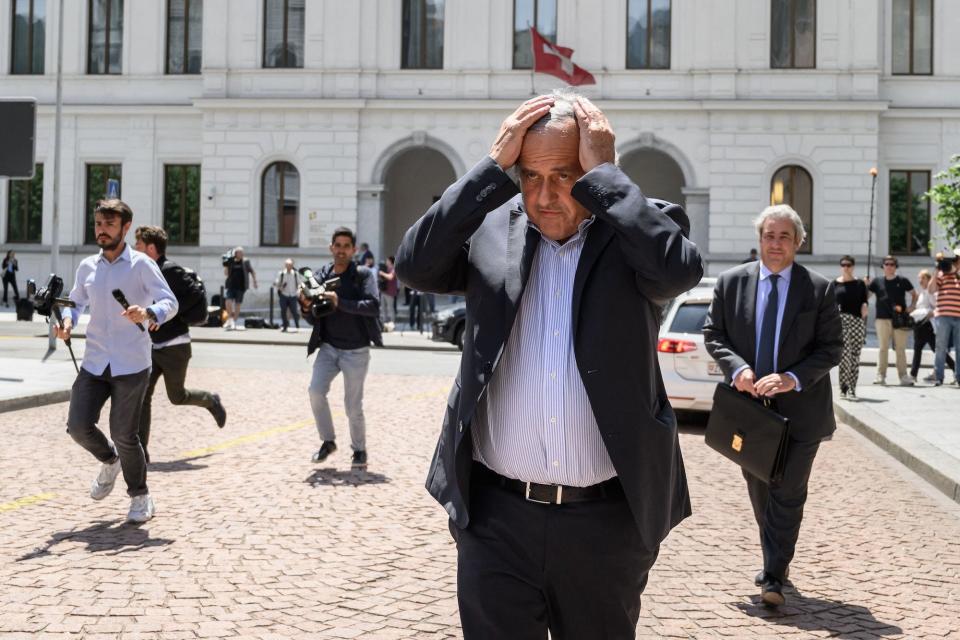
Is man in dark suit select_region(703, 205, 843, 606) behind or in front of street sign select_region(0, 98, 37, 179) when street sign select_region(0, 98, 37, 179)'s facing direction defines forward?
behind

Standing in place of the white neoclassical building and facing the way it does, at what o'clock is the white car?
The white car is roughly at 12 o'clock from the white neoclassical building.

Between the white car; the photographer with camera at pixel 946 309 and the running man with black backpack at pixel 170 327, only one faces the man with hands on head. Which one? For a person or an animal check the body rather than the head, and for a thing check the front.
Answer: the photographer with camera at pixel 946 309

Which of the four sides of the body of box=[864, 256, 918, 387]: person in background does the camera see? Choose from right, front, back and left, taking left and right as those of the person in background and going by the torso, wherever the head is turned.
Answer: front

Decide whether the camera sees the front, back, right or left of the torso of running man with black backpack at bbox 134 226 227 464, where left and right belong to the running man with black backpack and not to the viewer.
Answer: left

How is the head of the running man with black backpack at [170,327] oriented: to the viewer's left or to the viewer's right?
to the viewer's left

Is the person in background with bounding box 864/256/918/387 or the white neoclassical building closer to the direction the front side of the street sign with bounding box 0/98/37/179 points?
the white neoclassical building

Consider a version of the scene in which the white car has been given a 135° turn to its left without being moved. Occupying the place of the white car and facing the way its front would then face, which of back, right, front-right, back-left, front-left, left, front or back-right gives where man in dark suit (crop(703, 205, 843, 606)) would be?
front-left

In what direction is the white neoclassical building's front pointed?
toward the camera

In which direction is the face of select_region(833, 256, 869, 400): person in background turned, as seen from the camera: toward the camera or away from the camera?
toward the camera

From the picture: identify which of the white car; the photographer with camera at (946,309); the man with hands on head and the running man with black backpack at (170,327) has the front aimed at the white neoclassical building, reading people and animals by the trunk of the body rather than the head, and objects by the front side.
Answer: the white car

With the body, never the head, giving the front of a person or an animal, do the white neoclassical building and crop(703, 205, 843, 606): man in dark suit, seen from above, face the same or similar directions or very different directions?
same or similar directions
